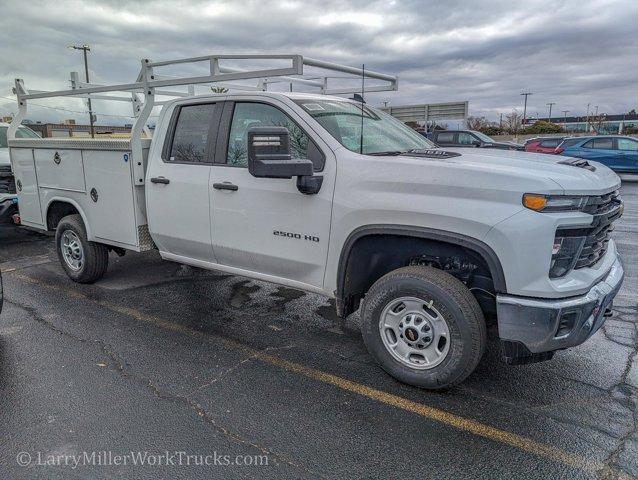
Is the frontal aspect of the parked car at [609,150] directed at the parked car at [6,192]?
no

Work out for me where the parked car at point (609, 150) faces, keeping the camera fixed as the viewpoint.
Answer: facing to the right of the viewer

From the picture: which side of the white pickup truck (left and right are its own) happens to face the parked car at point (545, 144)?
left

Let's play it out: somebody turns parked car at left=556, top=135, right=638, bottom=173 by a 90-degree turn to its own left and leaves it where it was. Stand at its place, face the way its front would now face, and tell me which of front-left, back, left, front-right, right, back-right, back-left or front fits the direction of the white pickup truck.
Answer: back

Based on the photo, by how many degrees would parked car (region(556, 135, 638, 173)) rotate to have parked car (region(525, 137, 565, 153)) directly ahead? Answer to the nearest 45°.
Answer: approximately 135° to its left

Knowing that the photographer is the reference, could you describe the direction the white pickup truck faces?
facing the viewer and to the right of the viewer
